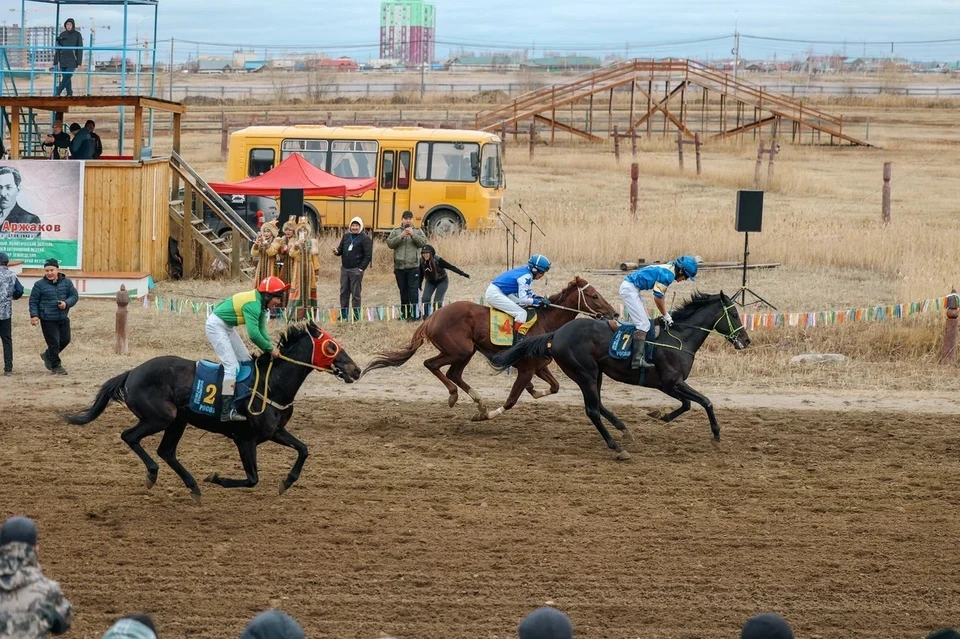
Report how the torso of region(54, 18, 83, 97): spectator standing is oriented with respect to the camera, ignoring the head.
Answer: toward the camera

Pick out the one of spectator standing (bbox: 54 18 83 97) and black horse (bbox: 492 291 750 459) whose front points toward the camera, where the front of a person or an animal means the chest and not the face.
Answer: the spectator standing

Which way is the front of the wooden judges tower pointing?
toward the camera

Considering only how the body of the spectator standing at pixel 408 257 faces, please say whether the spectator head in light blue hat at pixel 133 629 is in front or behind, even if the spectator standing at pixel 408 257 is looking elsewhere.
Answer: in front

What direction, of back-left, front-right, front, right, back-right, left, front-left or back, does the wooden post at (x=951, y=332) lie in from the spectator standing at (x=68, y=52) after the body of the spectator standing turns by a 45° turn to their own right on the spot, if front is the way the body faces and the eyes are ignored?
left

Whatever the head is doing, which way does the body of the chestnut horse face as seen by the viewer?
to the viewer's right

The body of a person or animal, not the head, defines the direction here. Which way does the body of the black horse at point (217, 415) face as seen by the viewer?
to the viewer's right

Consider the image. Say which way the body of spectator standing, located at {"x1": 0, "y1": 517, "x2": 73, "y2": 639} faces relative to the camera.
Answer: away from the camera

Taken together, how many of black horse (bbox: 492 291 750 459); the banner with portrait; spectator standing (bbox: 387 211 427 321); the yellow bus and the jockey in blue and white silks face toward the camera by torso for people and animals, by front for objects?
2

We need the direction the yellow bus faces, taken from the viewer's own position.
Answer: facing to the right of the viewer

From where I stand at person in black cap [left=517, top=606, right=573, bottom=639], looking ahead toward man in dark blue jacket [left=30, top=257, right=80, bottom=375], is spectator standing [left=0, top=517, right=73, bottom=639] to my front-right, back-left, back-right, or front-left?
front-left

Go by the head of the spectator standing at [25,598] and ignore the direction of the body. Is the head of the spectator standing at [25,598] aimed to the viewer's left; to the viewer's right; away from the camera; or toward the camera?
away from the camera

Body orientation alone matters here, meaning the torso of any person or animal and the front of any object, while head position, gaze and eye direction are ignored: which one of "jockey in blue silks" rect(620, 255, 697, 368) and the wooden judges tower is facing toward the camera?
the wooden judges tower

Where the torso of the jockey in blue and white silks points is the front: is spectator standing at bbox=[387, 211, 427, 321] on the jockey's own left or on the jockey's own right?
on the jockey's own left

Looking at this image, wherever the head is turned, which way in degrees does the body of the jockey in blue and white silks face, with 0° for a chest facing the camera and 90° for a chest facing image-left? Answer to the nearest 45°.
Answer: approximately 270°

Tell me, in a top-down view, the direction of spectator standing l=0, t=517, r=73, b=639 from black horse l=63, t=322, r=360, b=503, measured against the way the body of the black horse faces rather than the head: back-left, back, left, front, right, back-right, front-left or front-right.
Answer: right

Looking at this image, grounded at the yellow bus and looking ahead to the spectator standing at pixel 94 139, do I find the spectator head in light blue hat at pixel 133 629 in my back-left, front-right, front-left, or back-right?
front-left

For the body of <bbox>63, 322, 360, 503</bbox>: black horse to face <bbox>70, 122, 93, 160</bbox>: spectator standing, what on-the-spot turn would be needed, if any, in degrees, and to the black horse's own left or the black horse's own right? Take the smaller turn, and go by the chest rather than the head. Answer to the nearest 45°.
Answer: approximately 90° to the black horse's own left
